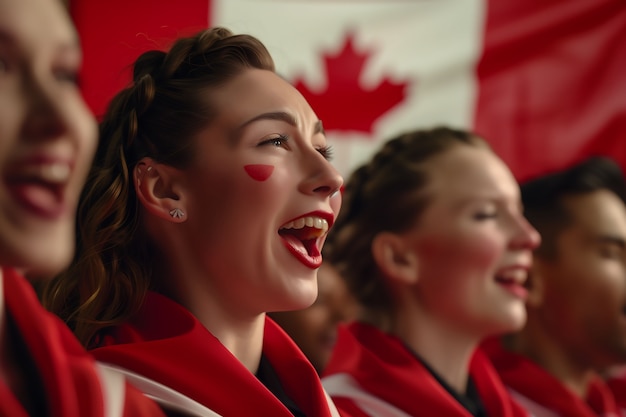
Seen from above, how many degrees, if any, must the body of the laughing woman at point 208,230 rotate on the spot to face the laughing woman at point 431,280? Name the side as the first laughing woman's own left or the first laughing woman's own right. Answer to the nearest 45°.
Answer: approximately 90° to the first laughing woman's own left

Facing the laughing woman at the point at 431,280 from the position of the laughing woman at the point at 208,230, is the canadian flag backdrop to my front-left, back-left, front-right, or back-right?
front-left

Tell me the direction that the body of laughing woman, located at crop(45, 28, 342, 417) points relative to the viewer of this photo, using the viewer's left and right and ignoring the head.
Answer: facing the viewer and to the right of the viewer

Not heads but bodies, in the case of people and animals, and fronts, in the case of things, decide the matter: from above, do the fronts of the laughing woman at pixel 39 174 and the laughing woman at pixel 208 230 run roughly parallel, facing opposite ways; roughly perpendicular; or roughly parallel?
roughly parallel

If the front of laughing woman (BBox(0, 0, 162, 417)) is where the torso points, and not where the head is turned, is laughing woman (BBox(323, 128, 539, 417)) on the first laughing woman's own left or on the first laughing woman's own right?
on the first laughing woman's own left

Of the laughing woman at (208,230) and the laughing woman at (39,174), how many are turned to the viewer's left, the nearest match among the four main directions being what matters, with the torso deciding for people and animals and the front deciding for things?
0

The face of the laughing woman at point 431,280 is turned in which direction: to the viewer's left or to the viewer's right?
to the viewer's right
